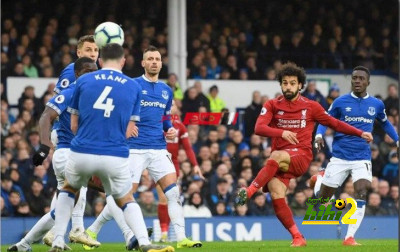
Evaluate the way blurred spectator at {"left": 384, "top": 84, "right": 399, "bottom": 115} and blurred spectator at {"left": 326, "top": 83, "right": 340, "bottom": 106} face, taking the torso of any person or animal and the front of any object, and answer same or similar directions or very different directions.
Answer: same or similar directions

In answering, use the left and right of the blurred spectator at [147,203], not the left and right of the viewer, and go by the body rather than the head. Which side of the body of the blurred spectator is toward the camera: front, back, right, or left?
front

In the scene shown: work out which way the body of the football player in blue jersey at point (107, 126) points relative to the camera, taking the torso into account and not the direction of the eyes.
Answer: away from the camera

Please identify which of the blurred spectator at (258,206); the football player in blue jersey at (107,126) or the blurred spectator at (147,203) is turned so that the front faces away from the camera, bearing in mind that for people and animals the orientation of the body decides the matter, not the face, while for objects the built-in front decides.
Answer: the football player in blue jersey

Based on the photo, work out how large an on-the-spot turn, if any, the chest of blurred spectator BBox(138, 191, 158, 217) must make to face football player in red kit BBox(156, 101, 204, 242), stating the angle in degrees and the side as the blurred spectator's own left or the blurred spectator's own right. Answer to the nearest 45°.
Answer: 0° — they already face them

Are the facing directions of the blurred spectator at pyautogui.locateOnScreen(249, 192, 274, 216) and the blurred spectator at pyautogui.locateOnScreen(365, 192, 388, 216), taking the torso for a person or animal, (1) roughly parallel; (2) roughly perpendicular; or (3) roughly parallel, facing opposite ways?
roughly parallel

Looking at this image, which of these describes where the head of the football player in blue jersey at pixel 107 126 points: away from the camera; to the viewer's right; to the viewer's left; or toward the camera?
away from the camera

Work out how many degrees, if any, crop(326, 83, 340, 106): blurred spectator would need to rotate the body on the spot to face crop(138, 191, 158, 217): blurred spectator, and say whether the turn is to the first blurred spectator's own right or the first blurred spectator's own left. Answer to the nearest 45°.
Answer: approximately 45° to the first blurred spectator's own right

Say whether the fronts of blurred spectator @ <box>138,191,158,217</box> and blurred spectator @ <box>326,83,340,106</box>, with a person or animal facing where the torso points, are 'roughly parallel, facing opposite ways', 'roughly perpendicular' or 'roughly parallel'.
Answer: roughly parallel

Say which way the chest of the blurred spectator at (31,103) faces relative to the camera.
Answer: toward the camera

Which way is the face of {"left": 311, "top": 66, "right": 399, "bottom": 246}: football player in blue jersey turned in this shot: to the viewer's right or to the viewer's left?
to the viewer's left

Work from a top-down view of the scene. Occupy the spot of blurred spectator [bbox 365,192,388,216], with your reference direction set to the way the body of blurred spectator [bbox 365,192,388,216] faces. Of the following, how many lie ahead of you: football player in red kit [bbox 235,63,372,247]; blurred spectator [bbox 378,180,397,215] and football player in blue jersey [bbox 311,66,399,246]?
2

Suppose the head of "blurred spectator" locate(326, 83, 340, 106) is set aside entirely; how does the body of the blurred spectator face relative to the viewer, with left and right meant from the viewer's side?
facing the viewer
